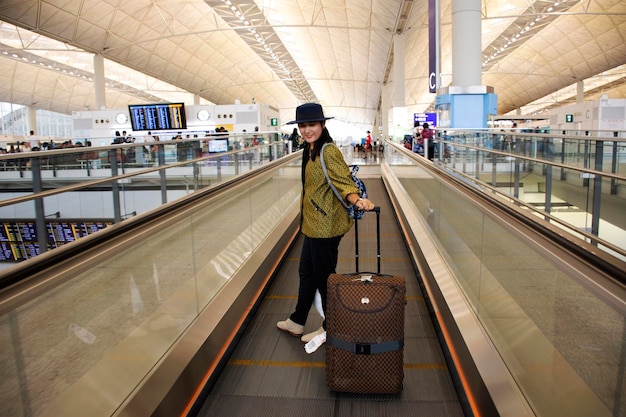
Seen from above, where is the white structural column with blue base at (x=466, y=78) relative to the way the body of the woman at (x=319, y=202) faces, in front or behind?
behind

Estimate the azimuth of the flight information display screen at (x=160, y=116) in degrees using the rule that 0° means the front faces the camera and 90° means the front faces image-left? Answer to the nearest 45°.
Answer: approximately 0°

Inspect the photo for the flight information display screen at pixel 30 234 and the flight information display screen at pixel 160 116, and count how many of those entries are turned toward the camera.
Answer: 2

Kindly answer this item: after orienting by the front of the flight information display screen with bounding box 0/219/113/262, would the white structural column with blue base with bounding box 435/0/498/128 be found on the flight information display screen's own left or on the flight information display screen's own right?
on the flight information display screen's own left

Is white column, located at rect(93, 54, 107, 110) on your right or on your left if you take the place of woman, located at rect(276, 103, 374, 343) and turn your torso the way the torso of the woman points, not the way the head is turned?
on your right

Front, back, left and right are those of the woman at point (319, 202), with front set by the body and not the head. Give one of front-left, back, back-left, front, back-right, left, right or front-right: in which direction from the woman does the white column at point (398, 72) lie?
back-right

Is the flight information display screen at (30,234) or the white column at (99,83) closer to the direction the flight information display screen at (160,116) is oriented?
the flight information display screen

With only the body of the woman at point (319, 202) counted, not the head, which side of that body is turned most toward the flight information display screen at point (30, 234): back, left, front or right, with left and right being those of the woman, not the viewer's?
right
